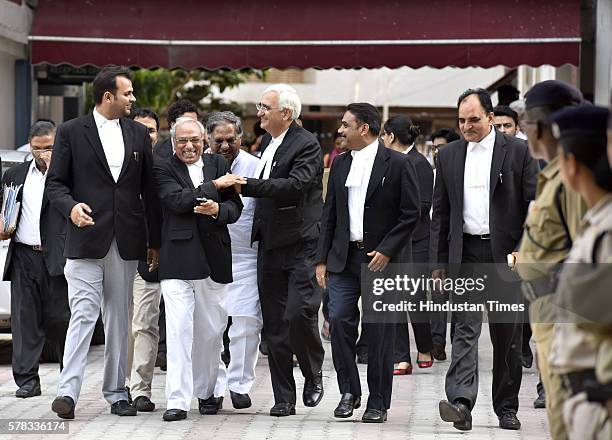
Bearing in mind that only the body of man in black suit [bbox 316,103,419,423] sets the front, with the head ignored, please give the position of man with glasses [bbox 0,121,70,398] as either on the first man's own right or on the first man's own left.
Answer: on the first man's own right

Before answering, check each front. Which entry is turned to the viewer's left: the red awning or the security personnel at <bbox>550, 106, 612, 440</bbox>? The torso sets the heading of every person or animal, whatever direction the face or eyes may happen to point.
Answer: the security personnel

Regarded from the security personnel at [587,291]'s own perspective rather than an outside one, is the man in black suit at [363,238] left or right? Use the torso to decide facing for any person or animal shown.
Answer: on its right

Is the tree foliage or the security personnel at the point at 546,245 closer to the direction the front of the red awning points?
the security personnel

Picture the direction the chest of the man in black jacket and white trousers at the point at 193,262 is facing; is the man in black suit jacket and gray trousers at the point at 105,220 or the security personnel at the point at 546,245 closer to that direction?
the security personnel

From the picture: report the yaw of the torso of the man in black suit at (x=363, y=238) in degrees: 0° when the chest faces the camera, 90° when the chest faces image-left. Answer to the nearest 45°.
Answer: approximately 45°

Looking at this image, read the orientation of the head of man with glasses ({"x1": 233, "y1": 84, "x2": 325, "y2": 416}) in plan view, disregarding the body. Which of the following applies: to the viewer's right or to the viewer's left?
to the viewer's left

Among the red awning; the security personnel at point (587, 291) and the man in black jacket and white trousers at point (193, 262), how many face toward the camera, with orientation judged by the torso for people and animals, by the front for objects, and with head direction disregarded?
2

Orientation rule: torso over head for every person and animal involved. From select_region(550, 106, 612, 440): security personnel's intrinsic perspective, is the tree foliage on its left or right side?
on its right

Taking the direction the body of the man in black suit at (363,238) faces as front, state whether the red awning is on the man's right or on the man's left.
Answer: on the man's right

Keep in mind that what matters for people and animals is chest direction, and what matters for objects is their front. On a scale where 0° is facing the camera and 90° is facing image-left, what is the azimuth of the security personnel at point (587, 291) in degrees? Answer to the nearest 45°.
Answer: approximately 90°

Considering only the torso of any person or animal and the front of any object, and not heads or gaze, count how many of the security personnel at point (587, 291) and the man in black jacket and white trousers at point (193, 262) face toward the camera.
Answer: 1

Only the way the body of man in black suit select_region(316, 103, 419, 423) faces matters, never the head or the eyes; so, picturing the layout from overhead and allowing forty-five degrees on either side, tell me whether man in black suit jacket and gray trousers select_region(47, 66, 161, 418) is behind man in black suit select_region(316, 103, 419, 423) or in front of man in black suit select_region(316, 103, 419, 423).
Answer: in front

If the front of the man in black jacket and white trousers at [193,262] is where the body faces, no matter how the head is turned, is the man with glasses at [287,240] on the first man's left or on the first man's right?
on the first man's left

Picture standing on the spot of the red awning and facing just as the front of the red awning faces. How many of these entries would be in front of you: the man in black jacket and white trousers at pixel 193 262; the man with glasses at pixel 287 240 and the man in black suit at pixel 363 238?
3
